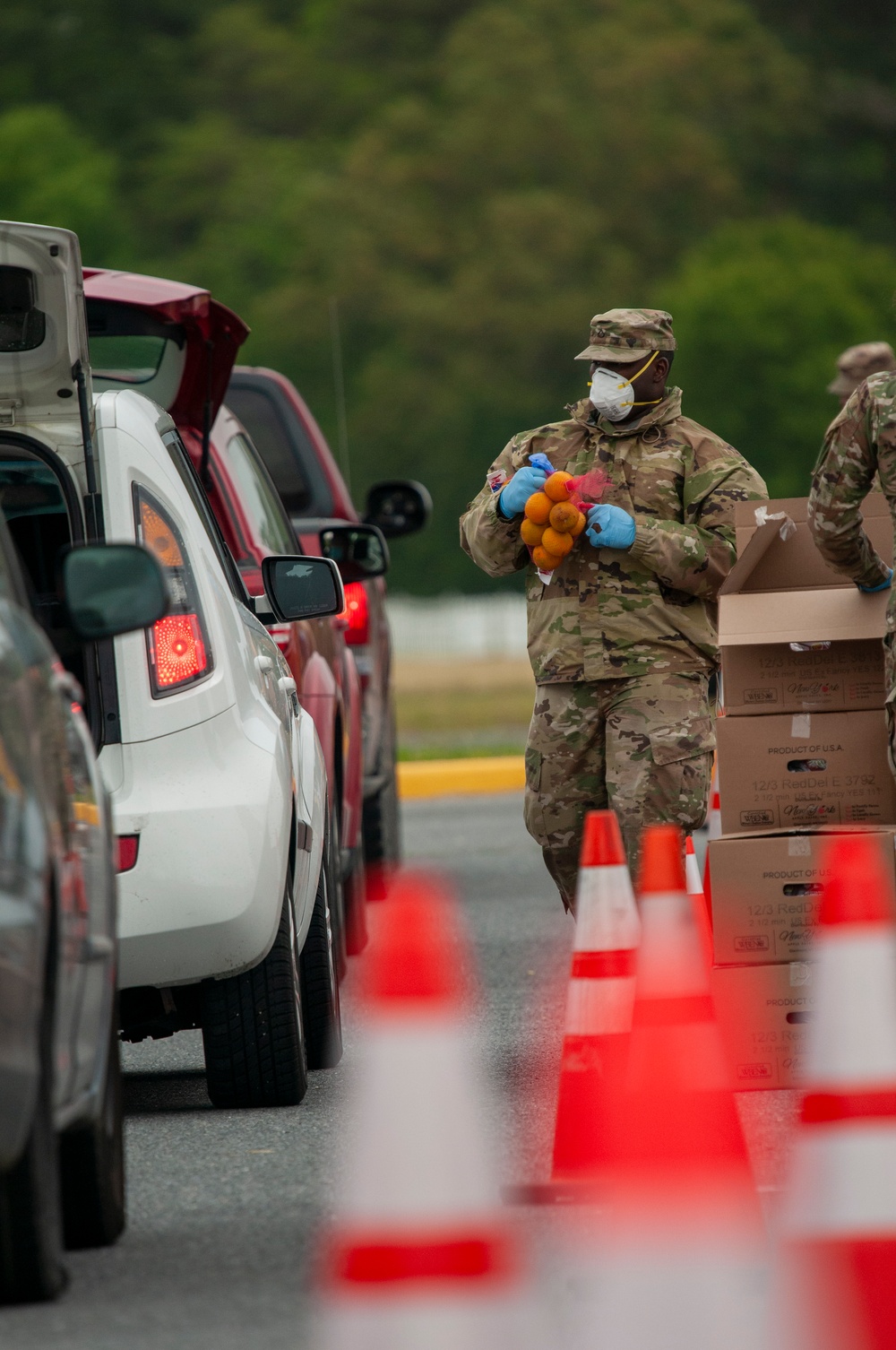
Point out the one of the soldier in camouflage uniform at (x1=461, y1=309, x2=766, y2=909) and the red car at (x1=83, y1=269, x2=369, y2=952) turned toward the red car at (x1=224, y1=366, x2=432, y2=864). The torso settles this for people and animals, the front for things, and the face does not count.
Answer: the red car at (x1=83, y1=269, x2=369, y2=952)

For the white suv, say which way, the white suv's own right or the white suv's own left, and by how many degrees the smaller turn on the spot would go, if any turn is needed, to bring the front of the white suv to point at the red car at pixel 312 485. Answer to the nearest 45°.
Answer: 0° — it already faces it

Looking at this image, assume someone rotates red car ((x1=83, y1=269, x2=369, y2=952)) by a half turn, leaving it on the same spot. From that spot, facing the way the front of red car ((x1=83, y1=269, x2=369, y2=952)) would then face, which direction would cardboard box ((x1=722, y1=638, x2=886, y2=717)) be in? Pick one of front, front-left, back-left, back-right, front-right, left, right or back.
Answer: front-left

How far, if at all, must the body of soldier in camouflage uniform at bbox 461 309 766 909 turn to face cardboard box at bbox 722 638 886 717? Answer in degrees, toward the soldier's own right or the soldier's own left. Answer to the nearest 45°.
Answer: approximately 90° to the soldier's own left

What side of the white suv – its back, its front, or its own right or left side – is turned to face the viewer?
back

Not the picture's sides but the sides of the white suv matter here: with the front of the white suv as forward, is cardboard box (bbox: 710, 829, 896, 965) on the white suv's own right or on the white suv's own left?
on the white suv's own right

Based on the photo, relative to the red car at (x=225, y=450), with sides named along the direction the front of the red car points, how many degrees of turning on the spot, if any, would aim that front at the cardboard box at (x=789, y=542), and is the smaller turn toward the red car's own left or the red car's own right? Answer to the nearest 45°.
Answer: approximately 135° to the red car's own right

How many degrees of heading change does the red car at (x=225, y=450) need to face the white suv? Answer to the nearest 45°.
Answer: approximately 180°

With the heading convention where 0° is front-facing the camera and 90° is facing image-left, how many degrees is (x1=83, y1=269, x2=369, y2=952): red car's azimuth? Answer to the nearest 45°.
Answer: approximately 180°

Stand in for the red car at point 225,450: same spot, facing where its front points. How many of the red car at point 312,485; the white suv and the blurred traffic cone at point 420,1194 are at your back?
2

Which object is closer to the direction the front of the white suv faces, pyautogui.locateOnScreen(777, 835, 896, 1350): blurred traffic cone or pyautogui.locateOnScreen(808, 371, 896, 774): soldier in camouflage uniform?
the soldier in camouflage uniform

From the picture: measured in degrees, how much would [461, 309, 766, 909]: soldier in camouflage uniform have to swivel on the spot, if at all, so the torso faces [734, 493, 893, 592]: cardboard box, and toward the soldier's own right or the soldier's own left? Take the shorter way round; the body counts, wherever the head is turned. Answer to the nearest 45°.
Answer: approximately 90° to the soldier's own left
